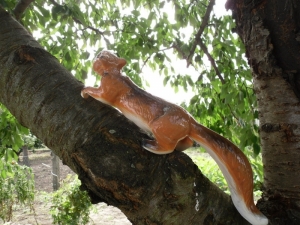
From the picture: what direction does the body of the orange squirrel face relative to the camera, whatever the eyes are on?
to the viewer's left
